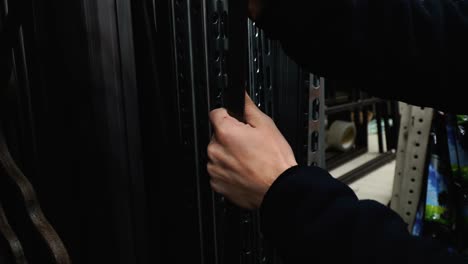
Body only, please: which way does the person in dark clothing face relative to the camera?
to the viewer's left

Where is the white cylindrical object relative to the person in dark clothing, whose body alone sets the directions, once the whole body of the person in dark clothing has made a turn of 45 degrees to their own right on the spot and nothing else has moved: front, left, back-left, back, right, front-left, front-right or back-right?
front-right
